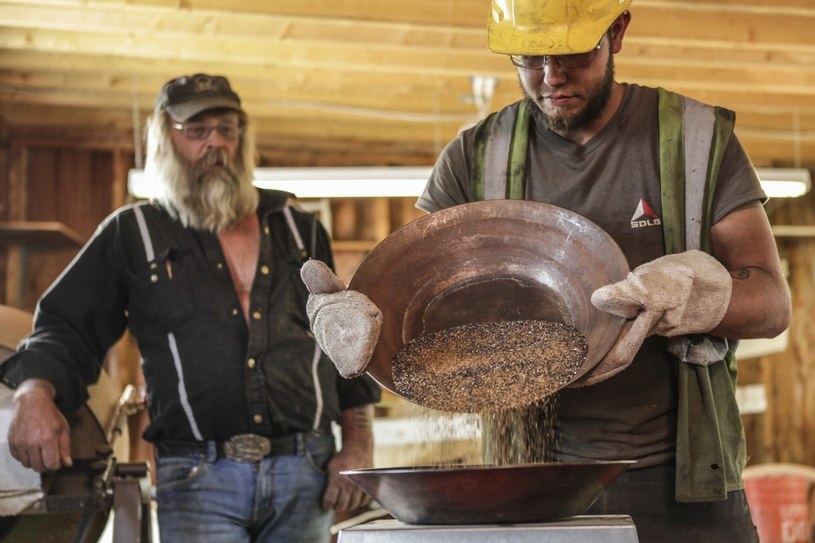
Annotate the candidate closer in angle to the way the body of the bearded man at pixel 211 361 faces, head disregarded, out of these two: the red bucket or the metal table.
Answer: the metal table

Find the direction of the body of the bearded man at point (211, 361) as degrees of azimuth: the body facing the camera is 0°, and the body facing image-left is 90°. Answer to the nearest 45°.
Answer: approximately 0°

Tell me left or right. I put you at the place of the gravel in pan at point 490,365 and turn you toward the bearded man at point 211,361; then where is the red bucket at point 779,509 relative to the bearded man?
right

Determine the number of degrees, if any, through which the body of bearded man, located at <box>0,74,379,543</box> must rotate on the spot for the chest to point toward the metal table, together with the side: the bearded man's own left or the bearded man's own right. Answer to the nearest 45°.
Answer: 0° — they already face it

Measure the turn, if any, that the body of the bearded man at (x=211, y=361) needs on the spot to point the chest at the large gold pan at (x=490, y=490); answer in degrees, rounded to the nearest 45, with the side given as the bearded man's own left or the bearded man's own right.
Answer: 0° — they already face it
